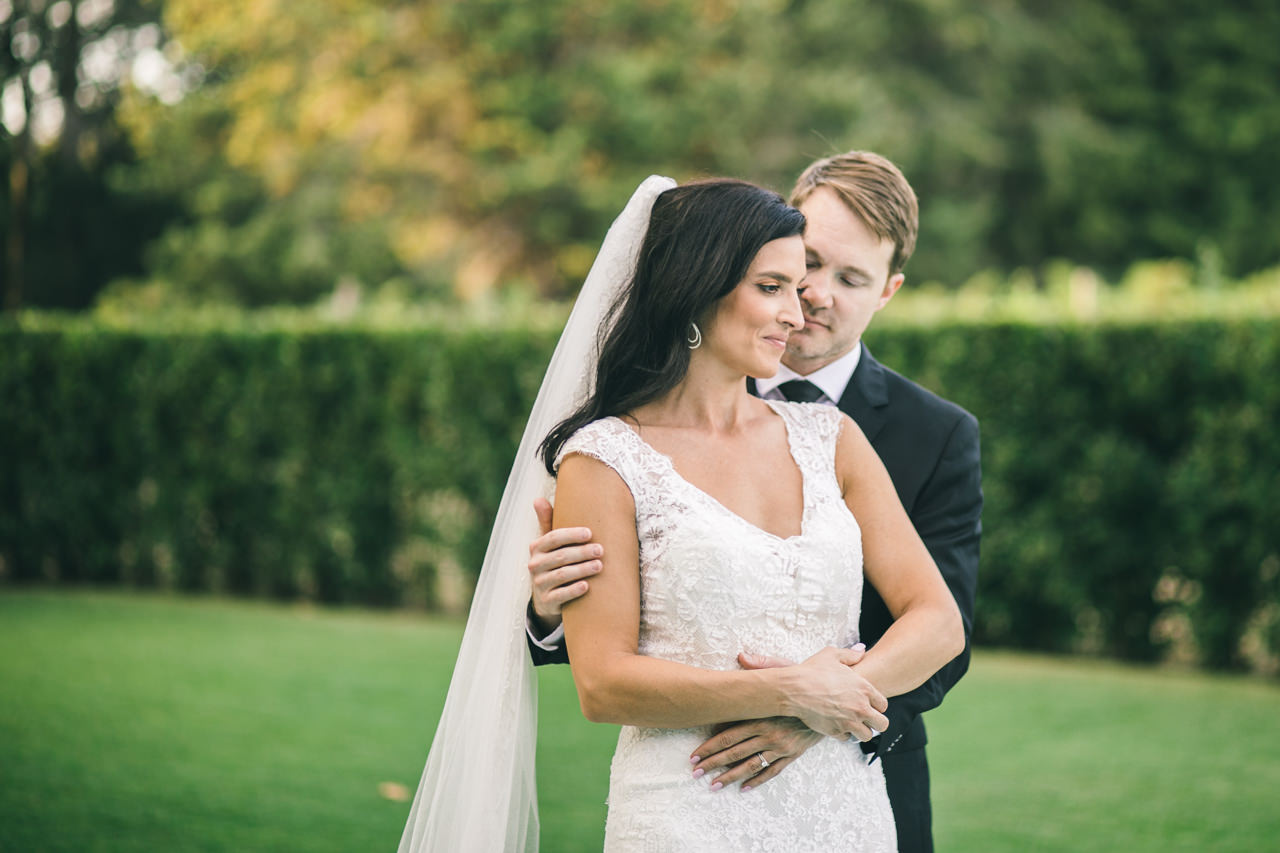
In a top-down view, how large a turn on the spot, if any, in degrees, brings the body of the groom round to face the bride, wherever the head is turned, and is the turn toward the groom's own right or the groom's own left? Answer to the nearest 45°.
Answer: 0° — they already face them

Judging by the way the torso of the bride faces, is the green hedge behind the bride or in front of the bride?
behind

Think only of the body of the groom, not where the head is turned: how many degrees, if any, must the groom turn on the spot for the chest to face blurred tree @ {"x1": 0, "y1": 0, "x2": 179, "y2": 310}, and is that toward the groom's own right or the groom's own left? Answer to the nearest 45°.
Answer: approximately 90° to the groom's own right

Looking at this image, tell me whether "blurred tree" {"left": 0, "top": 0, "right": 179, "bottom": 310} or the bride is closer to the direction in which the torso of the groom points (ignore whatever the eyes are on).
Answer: the bride

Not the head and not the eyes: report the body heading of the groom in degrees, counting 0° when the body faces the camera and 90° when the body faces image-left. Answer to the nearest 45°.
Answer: approximately 45°

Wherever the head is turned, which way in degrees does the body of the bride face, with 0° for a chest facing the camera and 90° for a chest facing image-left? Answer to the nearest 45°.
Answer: approximately 315°

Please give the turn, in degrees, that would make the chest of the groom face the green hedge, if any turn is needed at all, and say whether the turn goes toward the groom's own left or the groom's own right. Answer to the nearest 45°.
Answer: approximately 135° to the groom's own right
